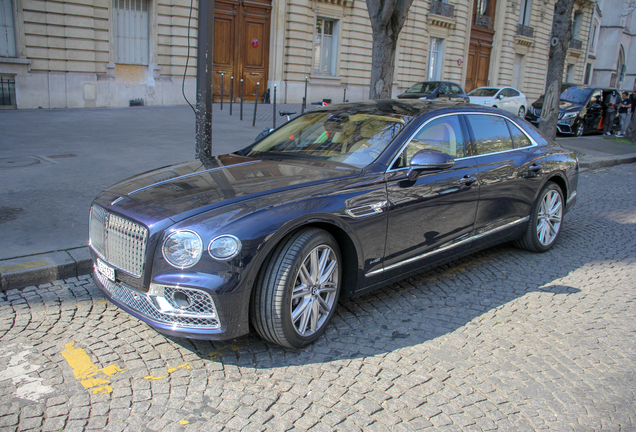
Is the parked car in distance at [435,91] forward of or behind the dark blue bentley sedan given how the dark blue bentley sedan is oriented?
behind

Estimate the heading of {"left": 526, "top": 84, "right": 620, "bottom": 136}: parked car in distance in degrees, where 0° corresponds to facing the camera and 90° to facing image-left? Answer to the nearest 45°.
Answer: approximately 45°

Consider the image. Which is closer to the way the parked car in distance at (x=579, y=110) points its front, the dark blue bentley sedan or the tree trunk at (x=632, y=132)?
the dark blue bentley sedan

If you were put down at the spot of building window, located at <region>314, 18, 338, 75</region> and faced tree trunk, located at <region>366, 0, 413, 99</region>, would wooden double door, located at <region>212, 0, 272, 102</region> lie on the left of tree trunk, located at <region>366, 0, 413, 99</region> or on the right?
right

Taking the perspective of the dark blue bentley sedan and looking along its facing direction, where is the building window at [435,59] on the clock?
The building window is roughly at 5 o'clock from the dark blue bentley sedan.

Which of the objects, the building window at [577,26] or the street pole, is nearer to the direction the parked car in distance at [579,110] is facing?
the street pole

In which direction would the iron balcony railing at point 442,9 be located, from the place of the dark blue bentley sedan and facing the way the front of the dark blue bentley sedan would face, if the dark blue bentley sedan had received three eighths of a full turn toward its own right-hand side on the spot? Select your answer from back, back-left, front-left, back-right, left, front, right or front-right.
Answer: front

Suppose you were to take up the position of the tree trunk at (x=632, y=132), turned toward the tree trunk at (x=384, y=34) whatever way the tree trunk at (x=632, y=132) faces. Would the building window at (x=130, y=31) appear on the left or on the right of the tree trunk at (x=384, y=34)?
right

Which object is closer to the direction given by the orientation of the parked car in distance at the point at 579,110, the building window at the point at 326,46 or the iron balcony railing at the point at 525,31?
the building window

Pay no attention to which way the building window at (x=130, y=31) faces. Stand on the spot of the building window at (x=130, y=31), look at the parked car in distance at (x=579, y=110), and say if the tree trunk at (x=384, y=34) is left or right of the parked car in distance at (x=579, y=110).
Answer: right

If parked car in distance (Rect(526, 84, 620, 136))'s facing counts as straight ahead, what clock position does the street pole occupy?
The street pole is roughly at 11 o'clock from the parked car in distance.

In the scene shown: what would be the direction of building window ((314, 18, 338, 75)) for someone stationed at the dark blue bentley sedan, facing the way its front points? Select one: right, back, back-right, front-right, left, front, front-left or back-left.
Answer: back-right

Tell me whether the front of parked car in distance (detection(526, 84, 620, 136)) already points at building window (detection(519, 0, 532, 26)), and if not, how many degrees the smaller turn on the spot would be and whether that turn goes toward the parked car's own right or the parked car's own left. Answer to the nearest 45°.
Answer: approximately 135° to the parked car's own right

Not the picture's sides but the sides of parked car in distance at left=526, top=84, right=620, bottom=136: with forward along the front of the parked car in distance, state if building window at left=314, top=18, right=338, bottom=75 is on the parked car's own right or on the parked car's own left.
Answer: on the parked car's own right
